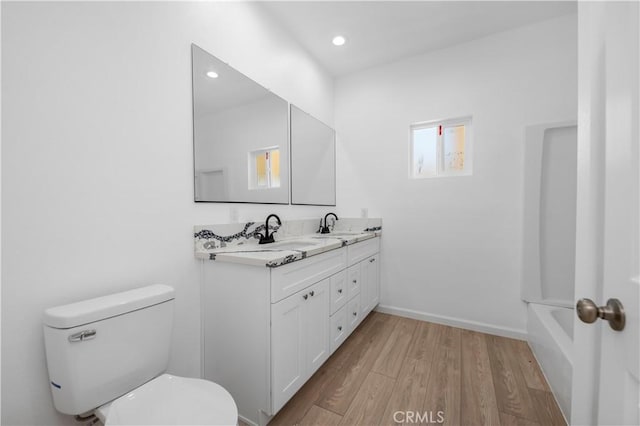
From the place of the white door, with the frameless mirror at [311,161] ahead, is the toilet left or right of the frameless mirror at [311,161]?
left

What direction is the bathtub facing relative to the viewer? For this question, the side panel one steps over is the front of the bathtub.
to the viewer's left

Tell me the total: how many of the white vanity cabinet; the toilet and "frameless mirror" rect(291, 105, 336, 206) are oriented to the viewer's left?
0

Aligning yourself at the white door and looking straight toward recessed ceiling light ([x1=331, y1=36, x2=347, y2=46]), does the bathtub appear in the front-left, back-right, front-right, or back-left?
front-right

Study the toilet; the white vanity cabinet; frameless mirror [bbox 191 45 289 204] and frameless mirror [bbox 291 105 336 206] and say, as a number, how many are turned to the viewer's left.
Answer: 0

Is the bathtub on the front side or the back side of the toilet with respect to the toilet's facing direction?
on the front side

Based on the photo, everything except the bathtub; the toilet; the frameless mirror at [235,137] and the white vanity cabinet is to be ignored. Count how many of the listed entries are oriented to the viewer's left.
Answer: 1

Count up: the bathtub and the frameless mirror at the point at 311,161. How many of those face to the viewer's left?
1

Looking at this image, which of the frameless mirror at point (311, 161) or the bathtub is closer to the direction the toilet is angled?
the bathtub

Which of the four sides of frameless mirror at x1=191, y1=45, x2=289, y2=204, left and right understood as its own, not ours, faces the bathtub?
front

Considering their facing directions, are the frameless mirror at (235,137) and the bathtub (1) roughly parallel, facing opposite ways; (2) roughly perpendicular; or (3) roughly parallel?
roughly parallel, facing opposite ways

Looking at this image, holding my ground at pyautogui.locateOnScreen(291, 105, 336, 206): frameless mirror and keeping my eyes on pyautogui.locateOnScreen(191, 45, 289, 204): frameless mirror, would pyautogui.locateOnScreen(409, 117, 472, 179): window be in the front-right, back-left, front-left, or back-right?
back-left

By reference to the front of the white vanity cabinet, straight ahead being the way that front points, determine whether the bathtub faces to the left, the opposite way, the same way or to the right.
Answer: the opposite way

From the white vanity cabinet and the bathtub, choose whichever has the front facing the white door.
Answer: the white vanity cabinet

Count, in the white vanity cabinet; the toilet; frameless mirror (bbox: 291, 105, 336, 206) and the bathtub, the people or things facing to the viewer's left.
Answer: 1
